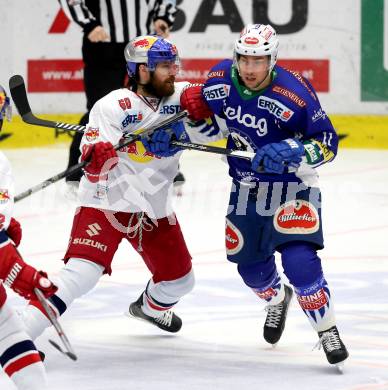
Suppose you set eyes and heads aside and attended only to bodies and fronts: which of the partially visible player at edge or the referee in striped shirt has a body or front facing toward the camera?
the referee in striped shirt

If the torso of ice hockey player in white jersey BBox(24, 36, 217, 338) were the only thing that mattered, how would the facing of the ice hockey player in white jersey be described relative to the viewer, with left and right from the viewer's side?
facing the viewer and to the right of the viewer

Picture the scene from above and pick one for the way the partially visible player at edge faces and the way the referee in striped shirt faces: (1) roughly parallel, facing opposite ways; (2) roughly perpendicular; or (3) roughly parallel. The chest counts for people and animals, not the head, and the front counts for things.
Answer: roughly perpendicular

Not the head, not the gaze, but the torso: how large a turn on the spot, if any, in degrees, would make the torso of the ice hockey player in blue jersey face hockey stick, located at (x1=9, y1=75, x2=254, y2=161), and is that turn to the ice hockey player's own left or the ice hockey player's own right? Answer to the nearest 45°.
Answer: approximately 90° to the ice hockey player's own right

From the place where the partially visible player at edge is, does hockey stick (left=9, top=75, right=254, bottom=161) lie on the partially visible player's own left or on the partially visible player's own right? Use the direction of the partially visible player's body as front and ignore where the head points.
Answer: on the partially visible player's own left

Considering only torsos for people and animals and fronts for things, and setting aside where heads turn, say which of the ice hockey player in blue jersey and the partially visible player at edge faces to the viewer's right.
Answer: the partially visible player at edge

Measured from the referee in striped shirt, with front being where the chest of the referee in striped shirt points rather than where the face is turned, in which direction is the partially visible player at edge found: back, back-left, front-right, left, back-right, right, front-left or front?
front

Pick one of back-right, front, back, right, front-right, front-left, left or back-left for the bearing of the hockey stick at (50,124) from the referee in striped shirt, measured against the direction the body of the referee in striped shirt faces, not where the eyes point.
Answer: front

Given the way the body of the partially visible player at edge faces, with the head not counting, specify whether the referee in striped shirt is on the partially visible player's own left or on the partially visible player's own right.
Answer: on the partially visible player's own left

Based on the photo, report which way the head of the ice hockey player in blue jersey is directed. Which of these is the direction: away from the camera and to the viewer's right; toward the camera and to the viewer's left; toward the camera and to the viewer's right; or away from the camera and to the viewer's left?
toward the camera and to the viewer's left

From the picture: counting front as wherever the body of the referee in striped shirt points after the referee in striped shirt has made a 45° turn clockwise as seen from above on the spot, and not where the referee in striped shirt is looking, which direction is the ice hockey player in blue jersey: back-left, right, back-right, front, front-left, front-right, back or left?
front-left

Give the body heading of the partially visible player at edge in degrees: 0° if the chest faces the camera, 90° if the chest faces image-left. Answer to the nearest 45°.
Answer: approximately 270°

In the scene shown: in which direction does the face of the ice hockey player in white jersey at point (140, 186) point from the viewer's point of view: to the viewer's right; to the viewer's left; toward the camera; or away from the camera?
to the viewer's right

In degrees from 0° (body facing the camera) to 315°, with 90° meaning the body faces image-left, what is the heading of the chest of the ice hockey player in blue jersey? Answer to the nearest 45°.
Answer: approximately 45°

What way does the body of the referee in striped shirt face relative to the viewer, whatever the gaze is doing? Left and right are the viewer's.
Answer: facing the viewer
